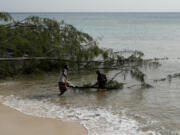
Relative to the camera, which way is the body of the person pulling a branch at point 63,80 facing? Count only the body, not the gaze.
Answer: to the viewer's right
